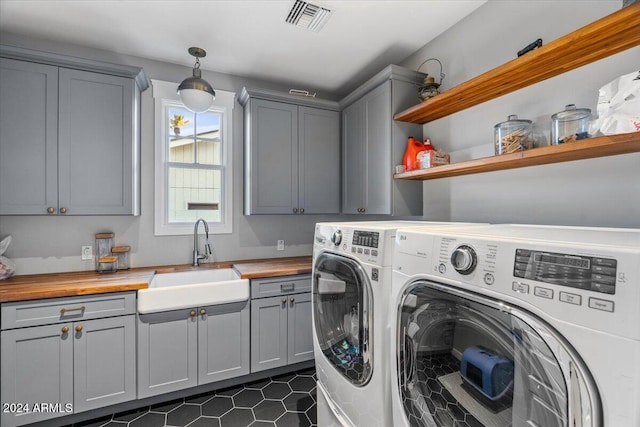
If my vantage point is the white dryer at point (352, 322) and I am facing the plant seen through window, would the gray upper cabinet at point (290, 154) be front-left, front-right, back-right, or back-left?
front-right

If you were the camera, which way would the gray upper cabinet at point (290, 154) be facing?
facing the viewer and to the right of the viewer

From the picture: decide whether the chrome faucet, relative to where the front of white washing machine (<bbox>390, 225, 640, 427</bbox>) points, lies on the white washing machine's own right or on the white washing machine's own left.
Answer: on the white washing machine's own right

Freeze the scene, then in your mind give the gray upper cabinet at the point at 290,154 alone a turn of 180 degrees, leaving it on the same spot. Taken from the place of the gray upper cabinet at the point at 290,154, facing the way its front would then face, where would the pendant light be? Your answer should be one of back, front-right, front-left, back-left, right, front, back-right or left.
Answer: left

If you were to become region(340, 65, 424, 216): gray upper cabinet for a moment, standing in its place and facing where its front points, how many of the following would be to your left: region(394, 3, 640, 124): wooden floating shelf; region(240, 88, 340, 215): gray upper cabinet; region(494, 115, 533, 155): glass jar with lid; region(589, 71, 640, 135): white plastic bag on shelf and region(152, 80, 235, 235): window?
3

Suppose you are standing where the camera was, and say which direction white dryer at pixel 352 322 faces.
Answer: facing the viewer and to the left of the viewer

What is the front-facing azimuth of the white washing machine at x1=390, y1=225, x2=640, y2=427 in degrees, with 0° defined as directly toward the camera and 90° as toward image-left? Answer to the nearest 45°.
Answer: approximately 45°

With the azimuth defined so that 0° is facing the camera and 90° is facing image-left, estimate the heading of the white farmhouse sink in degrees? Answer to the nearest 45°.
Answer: approximately 0°

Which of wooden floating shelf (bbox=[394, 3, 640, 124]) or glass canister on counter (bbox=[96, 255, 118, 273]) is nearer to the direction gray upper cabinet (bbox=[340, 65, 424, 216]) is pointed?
the glass canister on counter

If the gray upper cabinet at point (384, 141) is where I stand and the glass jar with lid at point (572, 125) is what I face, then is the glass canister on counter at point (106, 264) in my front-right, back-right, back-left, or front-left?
back-right

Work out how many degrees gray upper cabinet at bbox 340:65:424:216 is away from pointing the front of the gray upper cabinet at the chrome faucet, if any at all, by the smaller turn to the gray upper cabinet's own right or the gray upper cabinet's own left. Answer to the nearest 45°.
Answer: approximately 45° to the gray upper cabinet's own right

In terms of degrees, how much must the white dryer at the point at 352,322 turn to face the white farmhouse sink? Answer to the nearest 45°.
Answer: approximately 45° to its right

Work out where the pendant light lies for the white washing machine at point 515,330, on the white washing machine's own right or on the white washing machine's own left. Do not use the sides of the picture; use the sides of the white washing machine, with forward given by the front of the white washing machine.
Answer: on the white washing machine's own right

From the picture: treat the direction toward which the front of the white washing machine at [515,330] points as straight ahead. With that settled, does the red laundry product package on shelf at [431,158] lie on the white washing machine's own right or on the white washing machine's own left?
on the white washing machine's own right

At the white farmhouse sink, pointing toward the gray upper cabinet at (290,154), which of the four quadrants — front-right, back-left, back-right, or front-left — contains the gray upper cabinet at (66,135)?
back-left
